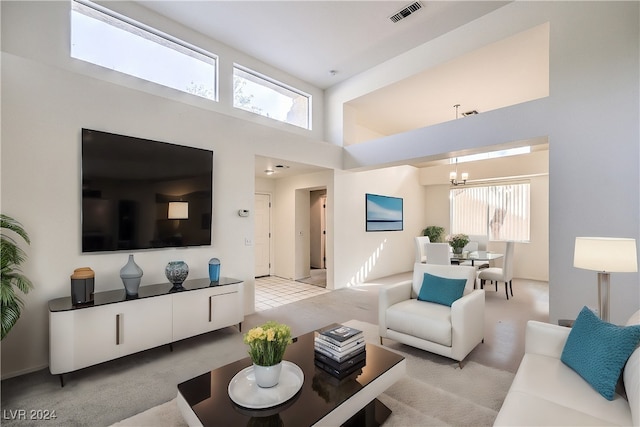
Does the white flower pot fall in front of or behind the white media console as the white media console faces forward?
in front

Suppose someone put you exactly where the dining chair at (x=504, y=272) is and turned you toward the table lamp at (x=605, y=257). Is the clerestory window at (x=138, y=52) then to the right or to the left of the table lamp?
right

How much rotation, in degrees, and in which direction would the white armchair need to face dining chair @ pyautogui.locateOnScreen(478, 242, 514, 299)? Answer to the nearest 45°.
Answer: approximately 180°

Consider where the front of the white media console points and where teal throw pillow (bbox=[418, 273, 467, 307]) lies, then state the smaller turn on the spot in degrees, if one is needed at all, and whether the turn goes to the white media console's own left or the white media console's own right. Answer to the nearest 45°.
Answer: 0° — it already faces it

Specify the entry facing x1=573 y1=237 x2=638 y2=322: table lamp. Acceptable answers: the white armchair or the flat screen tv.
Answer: the flat screen tv

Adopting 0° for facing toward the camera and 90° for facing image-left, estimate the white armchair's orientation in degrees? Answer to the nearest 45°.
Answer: approximately 45°

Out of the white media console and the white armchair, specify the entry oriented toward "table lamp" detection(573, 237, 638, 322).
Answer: the white media console

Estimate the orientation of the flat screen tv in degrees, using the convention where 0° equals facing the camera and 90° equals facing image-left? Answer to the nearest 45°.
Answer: approximately 315°

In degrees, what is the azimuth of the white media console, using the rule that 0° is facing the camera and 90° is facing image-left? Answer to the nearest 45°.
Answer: approximately 315°

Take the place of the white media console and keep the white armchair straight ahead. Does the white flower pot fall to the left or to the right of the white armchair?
right

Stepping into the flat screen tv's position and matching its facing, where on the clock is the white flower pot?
The white flower pot is roughly at 1 o'clock from the flat screen tv.
